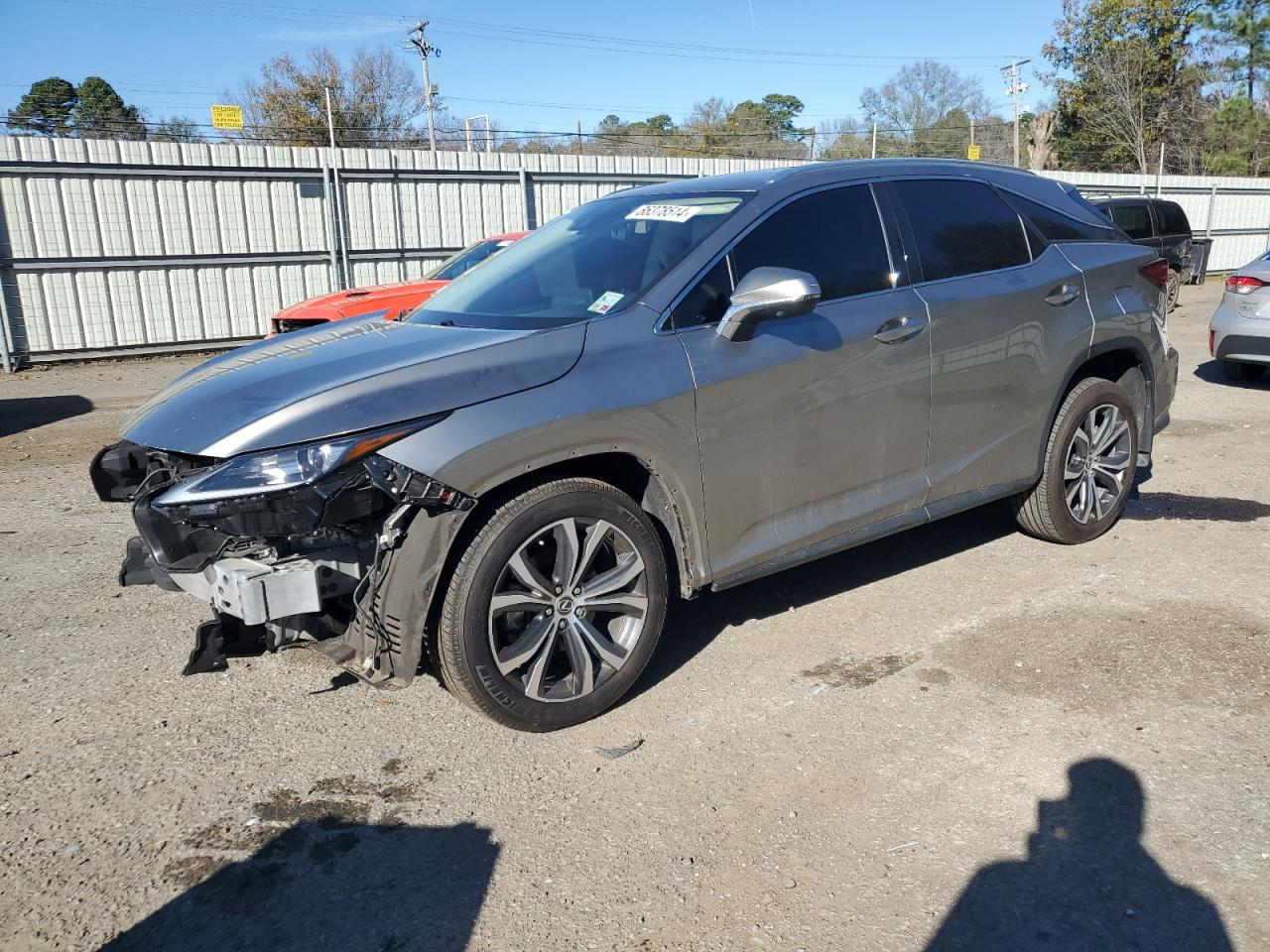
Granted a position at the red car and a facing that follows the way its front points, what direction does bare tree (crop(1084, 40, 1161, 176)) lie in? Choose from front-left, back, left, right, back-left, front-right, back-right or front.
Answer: back

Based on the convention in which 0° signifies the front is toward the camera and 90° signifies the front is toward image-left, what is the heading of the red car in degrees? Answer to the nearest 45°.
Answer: approximately 45°

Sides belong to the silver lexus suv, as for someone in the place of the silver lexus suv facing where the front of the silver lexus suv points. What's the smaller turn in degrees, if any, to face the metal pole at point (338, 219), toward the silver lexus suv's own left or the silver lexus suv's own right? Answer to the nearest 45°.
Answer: approximately 135° to the silver lexus suv's own right

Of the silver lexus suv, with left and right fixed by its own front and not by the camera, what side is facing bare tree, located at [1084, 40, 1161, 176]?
back

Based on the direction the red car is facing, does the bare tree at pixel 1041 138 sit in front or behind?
behind

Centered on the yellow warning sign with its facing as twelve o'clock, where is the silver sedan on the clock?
The silver sedan is roughly at 11 o'clock from the yellow warning sign.

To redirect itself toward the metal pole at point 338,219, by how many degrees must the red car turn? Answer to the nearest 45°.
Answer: approximately 135° to its right

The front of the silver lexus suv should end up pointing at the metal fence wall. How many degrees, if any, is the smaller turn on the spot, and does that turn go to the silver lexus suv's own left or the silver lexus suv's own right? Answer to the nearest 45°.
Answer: approximately 90° to the silver lexus suv's own right

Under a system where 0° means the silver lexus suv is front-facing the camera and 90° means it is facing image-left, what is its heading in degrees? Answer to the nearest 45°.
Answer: approximately 45°
